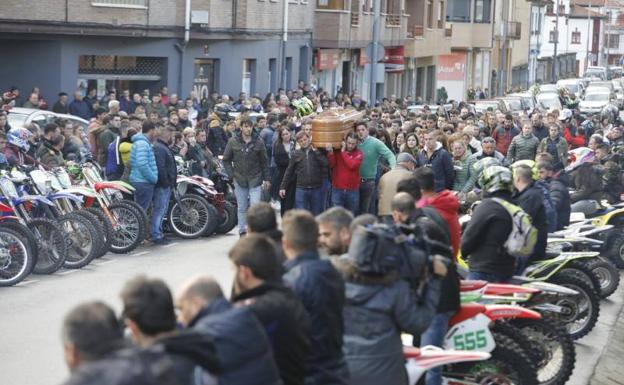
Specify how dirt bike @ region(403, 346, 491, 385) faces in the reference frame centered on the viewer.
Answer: facing to the left of the viewer

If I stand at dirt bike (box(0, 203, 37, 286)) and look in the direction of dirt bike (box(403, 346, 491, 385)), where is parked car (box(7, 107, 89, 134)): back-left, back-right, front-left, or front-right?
back-left

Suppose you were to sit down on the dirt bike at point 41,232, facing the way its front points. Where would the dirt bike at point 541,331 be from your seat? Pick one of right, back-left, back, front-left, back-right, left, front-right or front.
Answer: front

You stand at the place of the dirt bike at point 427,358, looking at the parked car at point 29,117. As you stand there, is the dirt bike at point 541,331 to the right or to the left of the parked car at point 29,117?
right

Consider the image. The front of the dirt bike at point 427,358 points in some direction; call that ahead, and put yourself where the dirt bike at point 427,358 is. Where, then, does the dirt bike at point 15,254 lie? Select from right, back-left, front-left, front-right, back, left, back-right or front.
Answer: front-right

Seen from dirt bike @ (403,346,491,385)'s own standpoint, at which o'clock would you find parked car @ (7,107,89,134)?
The parked car is roughly at 2 o'clock from the dirt bike.

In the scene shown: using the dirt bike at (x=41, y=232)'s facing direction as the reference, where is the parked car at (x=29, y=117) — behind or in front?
behind

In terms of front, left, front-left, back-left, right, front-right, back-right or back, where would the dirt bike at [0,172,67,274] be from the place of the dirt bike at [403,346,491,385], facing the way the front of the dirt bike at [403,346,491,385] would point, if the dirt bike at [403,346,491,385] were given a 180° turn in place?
back-left

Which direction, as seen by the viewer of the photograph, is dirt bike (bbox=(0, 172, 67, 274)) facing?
facing the viewer and to the right of the viewer
